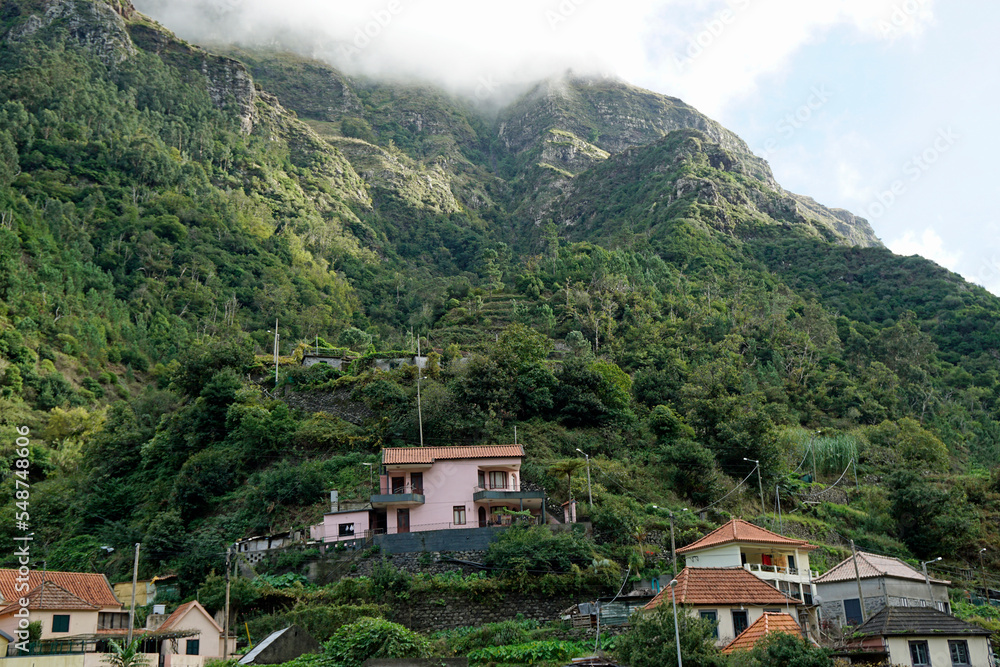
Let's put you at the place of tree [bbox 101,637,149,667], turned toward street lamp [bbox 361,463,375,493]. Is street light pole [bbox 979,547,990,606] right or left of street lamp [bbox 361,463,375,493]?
right

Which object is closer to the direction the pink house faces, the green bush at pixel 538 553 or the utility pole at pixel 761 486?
the green bush

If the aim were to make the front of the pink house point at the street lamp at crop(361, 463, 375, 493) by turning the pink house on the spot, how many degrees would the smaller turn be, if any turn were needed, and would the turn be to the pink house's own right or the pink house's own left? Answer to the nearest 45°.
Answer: approximately 135° to the pink house's own right

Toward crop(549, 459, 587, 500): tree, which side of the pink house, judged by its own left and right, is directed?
left

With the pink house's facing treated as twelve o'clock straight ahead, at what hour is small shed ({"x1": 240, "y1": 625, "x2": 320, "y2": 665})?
The small shed is roughly at 1 o'clock from the pink house.

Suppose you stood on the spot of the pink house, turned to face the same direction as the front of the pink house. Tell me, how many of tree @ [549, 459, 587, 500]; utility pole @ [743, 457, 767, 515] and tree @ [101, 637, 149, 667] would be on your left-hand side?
2

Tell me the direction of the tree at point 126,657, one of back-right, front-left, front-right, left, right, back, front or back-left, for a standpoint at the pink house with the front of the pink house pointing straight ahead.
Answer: front-right

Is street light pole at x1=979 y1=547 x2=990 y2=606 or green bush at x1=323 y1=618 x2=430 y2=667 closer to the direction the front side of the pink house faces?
the green bush

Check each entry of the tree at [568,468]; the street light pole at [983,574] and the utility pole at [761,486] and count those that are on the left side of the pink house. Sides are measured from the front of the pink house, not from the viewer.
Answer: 3

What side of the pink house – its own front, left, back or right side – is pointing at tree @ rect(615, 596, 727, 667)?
front

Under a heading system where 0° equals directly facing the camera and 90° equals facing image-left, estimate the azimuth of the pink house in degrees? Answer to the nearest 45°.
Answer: approximately 0°

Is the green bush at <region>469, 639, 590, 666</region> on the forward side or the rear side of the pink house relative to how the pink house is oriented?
on the forward side

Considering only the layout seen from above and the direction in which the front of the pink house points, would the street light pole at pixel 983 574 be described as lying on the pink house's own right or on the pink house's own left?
on the pink house's own left

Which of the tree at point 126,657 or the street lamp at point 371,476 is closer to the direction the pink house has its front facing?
the tree
